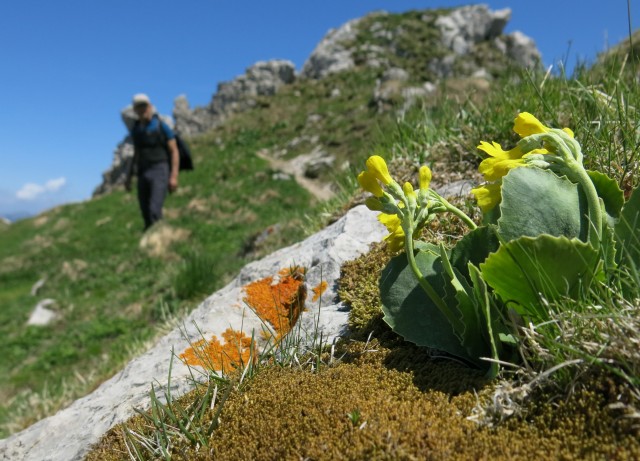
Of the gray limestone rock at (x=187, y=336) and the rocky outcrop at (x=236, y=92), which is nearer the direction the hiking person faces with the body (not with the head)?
the gray limestone rock

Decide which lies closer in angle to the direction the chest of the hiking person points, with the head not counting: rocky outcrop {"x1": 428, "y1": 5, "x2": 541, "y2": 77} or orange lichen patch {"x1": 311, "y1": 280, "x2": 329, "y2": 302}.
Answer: the orange lichen patch

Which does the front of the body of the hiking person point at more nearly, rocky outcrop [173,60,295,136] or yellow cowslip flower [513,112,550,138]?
the yellow cowslip flower

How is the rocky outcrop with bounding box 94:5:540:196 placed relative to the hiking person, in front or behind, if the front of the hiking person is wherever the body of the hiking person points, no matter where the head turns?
behind

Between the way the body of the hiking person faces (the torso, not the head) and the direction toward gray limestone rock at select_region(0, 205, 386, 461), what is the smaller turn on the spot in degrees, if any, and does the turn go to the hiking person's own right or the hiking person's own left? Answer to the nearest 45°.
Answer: approximately 45° to the hiking person's own left

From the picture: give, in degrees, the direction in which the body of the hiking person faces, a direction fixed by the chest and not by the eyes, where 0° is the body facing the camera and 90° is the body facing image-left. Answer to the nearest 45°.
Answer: approximately 45°

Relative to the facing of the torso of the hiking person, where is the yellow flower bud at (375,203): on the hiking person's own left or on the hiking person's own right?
on the hiking person's own left

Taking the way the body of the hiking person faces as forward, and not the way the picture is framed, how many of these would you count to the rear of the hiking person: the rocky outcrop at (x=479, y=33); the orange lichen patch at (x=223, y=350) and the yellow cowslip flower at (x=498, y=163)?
1

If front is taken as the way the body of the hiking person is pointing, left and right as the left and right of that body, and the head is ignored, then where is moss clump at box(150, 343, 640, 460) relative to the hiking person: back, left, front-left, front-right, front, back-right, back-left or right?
front-left

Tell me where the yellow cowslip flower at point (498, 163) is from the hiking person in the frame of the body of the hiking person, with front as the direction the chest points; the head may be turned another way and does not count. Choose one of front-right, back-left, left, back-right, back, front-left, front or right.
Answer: front-left

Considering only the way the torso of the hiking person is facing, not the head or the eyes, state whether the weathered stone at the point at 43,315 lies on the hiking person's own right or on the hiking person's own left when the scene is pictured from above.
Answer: on the hiking person's own right

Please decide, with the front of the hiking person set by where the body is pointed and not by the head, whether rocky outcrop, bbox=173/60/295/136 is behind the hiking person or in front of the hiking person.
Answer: behind
